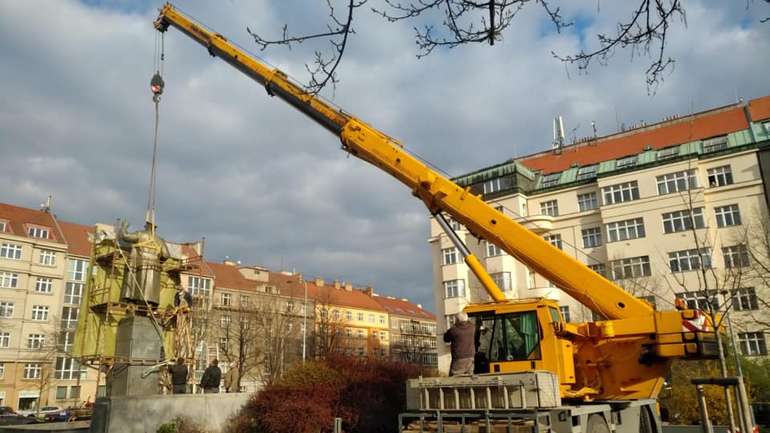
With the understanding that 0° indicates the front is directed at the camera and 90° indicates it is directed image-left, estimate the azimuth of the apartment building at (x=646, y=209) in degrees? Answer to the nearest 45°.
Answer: approximately 45°

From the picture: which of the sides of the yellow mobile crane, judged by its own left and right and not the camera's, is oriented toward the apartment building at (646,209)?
right

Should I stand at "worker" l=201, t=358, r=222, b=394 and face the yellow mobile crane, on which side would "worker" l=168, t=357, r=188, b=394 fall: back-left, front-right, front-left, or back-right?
back-right

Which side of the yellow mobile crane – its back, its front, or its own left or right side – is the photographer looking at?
left

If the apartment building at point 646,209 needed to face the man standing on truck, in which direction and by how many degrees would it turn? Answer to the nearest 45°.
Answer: approximately 45° to its left

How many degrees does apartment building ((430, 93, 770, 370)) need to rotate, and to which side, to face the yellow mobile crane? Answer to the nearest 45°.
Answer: approximately 45° to its left
